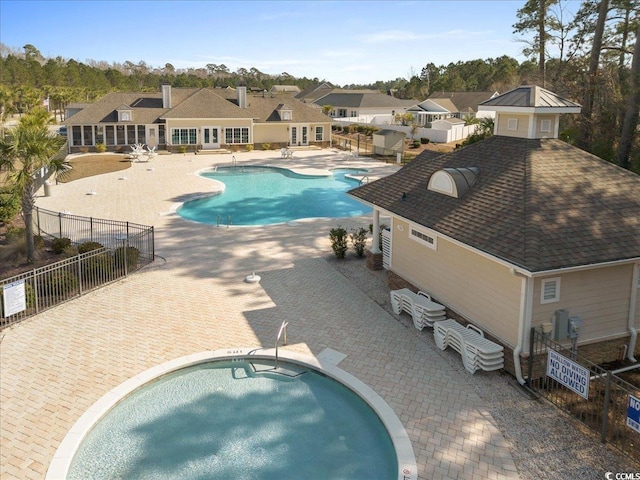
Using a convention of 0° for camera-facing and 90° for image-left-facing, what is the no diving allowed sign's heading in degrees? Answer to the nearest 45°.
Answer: approximately 45°

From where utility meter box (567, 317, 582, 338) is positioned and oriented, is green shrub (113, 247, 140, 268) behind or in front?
behind

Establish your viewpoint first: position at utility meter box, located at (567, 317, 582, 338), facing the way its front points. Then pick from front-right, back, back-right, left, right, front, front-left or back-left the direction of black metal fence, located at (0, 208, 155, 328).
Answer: back-right

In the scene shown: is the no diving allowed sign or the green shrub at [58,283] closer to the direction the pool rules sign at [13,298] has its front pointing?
the no diving allowed sign

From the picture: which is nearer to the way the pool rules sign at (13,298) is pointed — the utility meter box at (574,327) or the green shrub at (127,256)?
the utility meter box

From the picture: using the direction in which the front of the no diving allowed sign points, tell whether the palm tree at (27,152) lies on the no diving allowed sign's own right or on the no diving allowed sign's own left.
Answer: on the no diving allowed sign's own right

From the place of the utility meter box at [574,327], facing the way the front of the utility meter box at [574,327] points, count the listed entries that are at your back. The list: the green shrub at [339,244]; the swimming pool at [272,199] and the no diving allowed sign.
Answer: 2

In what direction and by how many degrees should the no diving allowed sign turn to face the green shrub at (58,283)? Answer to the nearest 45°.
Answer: approximately 45° to its right

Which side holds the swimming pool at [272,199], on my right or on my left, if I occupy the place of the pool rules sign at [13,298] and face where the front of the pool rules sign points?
on my left
